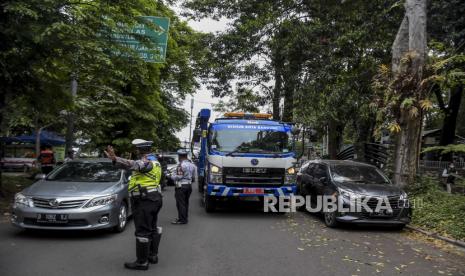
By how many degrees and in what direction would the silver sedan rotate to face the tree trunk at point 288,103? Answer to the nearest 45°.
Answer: approximately 180°

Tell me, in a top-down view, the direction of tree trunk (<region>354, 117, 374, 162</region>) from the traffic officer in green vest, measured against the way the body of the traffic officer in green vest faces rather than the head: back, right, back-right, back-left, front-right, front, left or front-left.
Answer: back-right

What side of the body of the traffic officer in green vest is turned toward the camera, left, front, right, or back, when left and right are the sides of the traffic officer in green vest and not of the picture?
left

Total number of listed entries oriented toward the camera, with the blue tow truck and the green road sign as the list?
2

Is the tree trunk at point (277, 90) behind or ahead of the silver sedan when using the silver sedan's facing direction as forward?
behind

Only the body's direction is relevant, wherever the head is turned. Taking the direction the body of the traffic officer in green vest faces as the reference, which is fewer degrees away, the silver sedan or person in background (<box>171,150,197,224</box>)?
the silver sedan

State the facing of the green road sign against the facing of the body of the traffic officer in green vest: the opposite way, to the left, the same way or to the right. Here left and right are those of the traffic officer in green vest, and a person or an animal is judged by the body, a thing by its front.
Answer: to the left

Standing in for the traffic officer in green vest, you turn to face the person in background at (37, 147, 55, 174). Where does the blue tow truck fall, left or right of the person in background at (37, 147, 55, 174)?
right

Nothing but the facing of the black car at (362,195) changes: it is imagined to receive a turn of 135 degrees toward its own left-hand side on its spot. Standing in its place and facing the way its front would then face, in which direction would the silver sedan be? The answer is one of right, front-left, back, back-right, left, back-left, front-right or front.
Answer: back-left

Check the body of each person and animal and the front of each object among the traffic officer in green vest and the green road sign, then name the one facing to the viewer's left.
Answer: the traffic officer in green vest

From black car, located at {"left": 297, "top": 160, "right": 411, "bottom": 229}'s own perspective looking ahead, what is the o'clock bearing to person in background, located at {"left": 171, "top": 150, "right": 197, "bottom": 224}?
The person in background is roughly at 4 o'clock from the black car.
